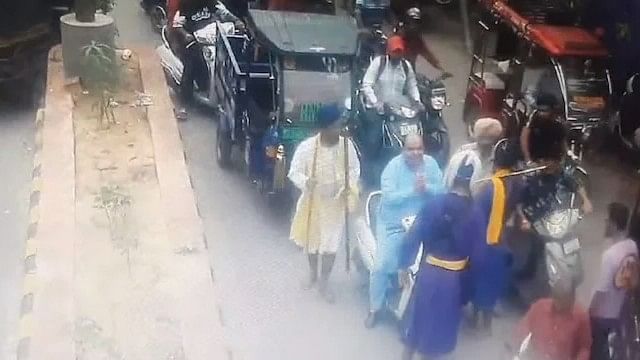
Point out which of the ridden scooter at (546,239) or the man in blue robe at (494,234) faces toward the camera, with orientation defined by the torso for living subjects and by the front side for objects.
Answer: the ridden scooter

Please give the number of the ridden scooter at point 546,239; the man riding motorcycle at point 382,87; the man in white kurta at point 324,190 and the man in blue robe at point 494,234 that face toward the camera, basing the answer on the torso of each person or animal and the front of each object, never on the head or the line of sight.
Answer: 3

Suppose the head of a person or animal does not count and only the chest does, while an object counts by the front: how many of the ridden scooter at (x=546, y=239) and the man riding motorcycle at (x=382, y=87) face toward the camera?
2

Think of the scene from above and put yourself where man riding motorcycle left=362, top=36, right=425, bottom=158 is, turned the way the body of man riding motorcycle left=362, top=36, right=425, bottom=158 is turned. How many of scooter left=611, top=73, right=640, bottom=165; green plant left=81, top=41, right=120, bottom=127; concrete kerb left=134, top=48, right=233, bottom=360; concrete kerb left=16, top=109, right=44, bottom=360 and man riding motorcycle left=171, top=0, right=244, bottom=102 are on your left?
1

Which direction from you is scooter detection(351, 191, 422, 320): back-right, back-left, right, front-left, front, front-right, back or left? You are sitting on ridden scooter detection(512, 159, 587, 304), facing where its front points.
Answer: right

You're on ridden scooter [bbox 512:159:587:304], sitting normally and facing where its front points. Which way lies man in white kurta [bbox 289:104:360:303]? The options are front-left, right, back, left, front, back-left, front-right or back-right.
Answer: right

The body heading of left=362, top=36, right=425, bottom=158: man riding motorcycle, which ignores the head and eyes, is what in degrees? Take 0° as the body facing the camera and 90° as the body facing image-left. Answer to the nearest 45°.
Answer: approximately 0°

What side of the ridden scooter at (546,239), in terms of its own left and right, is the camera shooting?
front

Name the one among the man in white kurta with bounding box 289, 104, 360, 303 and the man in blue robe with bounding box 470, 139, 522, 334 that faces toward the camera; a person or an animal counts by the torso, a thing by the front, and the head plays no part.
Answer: the man in white kurta
